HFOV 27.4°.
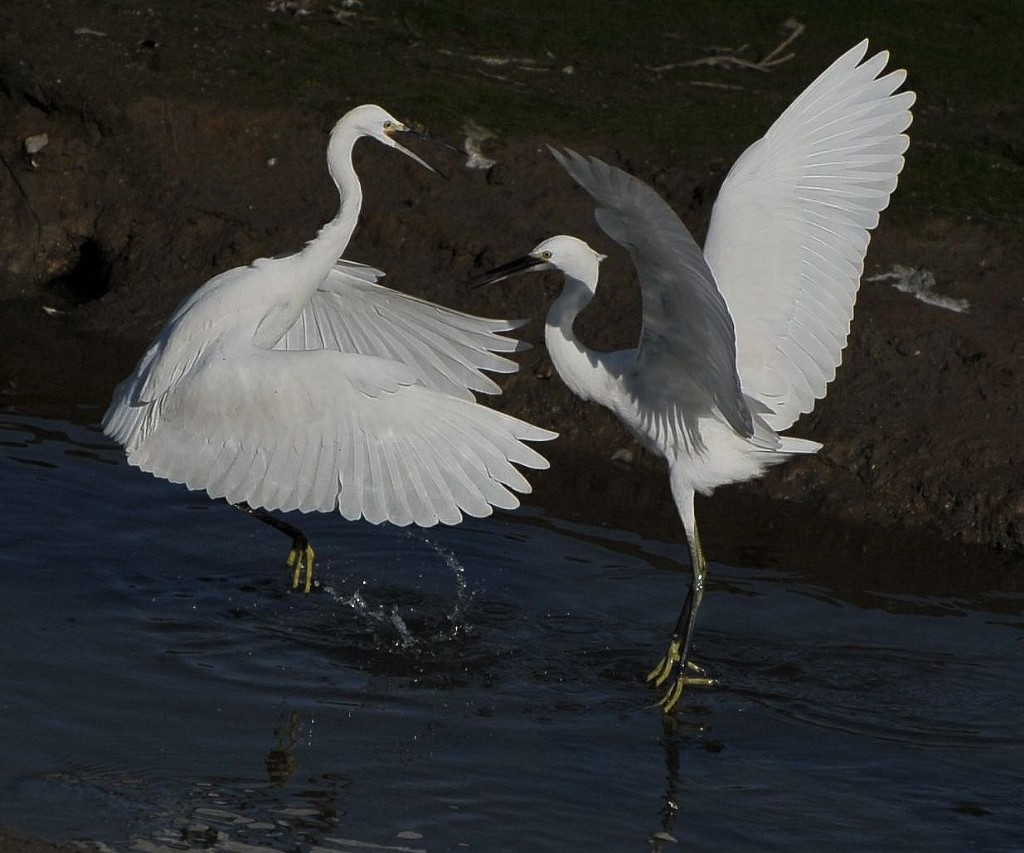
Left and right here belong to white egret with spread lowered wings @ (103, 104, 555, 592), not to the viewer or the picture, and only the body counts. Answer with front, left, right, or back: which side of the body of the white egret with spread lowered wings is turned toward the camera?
right

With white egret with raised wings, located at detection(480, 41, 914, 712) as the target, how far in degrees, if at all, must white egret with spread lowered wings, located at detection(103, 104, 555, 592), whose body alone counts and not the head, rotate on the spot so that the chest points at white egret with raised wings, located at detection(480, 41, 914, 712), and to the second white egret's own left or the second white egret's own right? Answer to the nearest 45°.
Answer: approximately 45° to the second white egret's own left

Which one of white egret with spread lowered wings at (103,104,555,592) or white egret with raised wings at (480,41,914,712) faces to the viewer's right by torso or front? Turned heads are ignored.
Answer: white egret with spread lowered wings at (103,104,555,592)

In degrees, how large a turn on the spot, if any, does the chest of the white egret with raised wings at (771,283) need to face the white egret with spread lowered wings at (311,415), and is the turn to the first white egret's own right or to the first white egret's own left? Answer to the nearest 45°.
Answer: approximately 45° to the first white egret's own left

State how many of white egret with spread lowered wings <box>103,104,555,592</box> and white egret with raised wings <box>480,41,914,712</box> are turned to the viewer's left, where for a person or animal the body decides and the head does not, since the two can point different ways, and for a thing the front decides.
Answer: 1

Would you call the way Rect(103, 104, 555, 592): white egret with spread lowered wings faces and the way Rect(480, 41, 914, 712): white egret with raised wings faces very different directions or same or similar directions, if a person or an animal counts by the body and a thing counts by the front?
very different directions

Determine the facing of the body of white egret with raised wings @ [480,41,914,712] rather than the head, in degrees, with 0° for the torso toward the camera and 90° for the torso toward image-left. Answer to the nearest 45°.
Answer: approximately 90°
